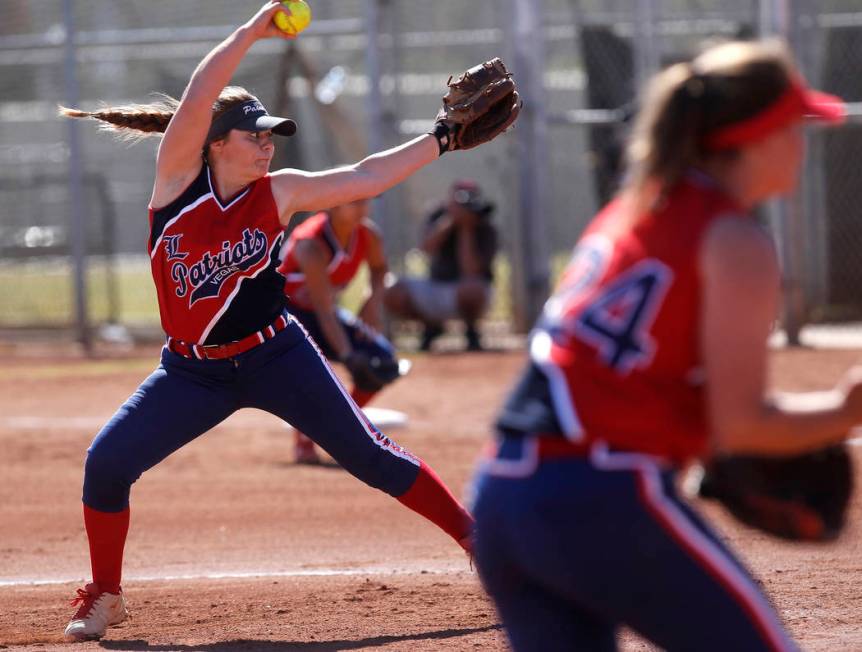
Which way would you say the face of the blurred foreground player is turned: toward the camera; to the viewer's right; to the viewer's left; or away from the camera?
to the viewer's right

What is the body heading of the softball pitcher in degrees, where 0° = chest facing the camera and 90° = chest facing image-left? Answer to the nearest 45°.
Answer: approximately 0°

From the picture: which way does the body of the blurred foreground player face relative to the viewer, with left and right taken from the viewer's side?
facing away from the viewer and to the right of the viewer

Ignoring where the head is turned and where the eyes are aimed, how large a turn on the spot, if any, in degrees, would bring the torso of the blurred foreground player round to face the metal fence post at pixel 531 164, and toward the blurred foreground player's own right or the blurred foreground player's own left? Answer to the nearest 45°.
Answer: approximately 45° to the blurred foreground player's own left

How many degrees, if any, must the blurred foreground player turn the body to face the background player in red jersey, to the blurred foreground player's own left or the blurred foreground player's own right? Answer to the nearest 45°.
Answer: approximately 45° to the blurred foreground player's own left

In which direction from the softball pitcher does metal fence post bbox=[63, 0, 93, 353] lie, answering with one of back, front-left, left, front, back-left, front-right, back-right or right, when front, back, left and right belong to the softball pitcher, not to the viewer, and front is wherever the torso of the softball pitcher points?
back

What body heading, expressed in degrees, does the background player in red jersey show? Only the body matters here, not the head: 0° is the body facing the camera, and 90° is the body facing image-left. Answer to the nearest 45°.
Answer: approximately 315°

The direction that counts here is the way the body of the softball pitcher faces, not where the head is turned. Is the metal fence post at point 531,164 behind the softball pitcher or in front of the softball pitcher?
behind

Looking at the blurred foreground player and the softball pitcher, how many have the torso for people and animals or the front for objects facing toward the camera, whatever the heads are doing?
1

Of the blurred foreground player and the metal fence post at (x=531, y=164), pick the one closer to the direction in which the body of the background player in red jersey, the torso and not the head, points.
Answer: the blurred foreground player

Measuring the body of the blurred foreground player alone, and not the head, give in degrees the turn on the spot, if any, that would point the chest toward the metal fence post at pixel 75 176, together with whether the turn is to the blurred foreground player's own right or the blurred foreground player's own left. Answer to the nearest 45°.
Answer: approximately 90° to the blurred foreground player's own left
